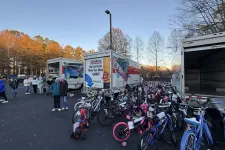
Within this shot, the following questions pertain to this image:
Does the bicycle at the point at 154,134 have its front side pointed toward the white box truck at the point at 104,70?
no

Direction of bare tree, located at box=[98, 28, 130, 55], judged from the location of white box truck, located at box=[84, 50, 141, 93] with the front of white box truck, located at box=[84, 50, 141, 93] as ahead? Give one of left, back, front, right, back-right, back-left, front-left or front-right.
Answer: front-left

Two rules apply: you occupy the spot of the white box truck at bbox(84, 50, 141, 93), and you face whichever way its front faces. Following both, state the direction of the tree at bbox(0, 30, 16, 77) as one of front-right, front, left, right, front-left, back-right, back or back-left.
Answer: left

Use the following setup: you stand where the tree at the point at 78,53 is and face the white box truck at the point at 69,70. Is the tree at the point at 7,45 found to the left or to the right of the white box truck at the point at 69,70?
right

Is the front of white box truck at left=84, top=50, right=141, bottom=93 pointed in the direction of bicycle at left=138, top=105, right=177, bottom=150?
no
